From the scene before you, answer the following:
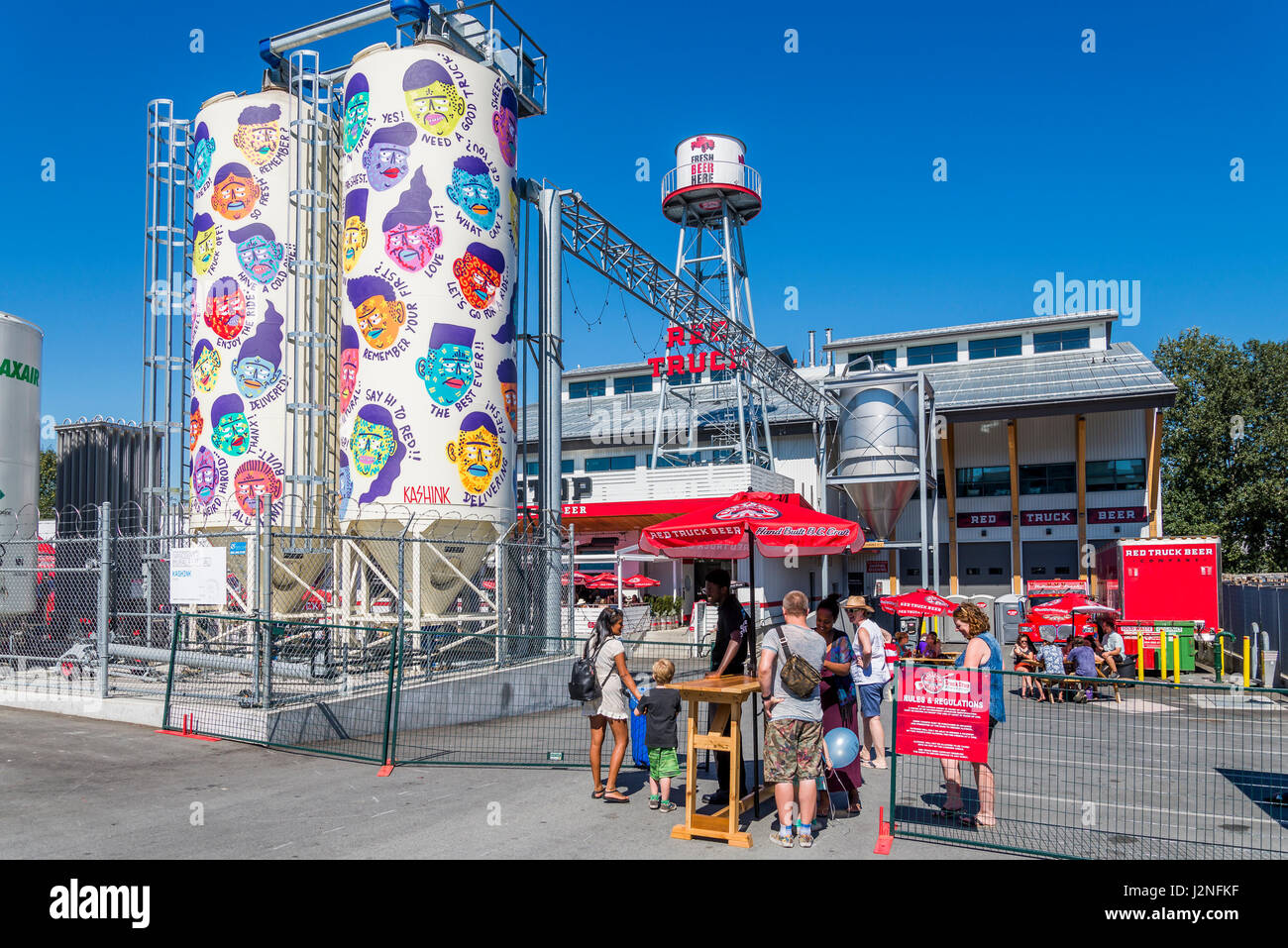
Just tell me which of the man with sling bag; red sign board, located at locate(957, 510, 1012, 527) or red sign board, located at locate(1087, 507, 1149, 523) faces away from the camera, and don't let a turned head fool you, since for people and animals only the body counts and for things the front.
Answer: the man with sling bag

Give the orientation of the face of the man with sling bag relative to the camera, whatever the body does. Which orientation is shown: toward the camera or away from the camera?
away from the camera

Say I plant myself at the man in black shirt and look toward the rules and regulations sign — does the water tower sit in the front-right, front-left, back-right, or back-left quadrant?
back-left

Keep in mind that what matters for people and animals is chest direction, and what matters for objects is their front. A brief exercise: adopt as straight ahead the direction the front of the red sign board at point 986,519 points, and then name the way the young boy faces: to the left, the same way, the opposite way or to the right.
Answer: the opposite way

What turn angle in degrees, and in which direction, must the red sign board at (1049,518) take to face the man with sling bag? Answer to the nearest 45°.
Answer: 0° — it already faces them

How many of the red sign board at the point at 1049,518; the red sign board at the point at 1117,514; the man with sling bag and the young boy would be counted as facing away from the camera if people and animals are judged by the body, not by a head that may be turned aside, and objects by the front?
2

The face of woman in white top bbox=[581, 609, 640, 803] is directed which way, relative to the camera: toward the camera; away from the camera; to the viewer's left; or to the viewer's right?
to the viewer's right

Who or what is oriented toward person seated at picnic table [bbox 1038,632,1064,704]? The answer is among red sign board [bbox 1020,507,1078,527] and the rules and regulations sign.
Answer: the red sign board

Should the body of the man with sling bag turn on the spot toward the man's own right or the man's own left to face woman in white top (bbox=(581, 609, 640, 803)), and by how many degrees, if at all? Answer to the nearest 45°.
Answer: approximately 45° to the man's own left

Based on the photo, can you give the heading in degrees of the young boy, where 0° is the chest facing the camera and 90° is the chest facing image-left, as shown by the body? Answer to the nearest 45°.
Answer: approximately 180°

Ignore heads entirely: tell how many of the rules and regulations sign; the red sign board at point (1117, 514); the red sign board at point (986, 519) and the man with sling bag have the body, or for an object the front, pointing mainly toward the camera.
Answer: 3

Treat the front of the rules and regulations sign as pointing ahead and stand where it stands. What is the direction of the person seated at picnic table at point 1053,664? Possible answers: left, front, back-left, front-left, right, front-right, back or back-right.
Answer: back
